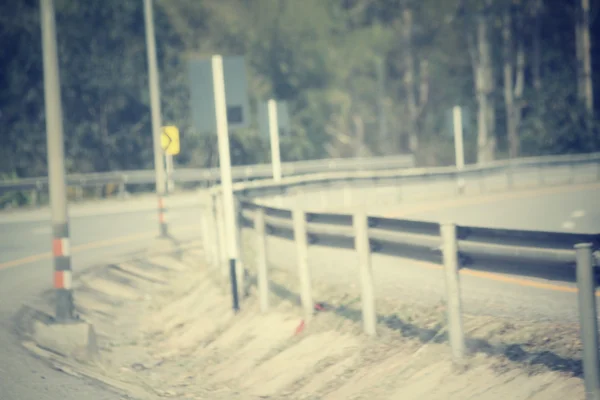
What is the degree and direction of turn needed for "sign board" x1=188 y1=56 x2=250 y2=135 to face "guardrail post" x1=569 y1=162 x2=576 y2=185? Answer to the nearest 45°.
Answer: approximately 45° to its right

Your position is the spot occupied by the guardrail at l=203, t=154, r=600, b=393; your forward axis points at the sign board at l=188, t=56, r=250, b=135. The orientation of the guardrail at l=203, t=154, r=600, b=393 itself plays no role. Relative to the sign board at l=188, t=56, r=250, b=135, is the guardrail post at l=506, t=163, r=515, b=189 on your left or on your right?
right

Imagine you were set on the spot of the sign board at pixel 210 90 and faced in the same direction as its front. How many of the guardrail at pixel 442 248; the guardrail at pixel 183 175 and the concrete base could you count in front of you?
1

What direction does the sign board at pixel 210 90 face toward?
away from the camera

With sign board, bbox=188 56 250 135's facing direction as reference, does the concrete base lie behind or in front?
behind

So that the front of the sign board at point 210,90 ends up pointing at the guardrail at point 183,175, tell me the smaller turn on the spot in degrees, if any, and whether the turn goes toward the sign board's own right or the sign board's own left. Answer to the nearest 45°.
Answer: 0° — it already faces it

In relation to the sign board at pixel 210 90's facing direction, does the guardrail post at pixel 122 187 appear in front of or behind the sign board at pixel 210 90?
in front

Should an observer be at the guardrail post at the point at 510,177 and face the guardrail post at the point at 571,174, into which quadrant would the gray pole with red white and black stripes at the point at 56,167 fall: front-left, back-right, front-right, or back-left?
back-right

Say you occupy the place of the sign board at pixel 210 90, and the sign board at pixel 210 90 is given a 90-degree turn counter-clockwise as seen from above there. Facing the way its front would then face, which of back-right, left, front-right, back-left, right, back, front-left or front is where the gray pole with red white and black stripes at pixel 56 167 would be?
front-left

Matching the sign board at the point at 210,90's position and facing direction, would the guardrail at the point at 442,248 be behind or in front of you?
behind
